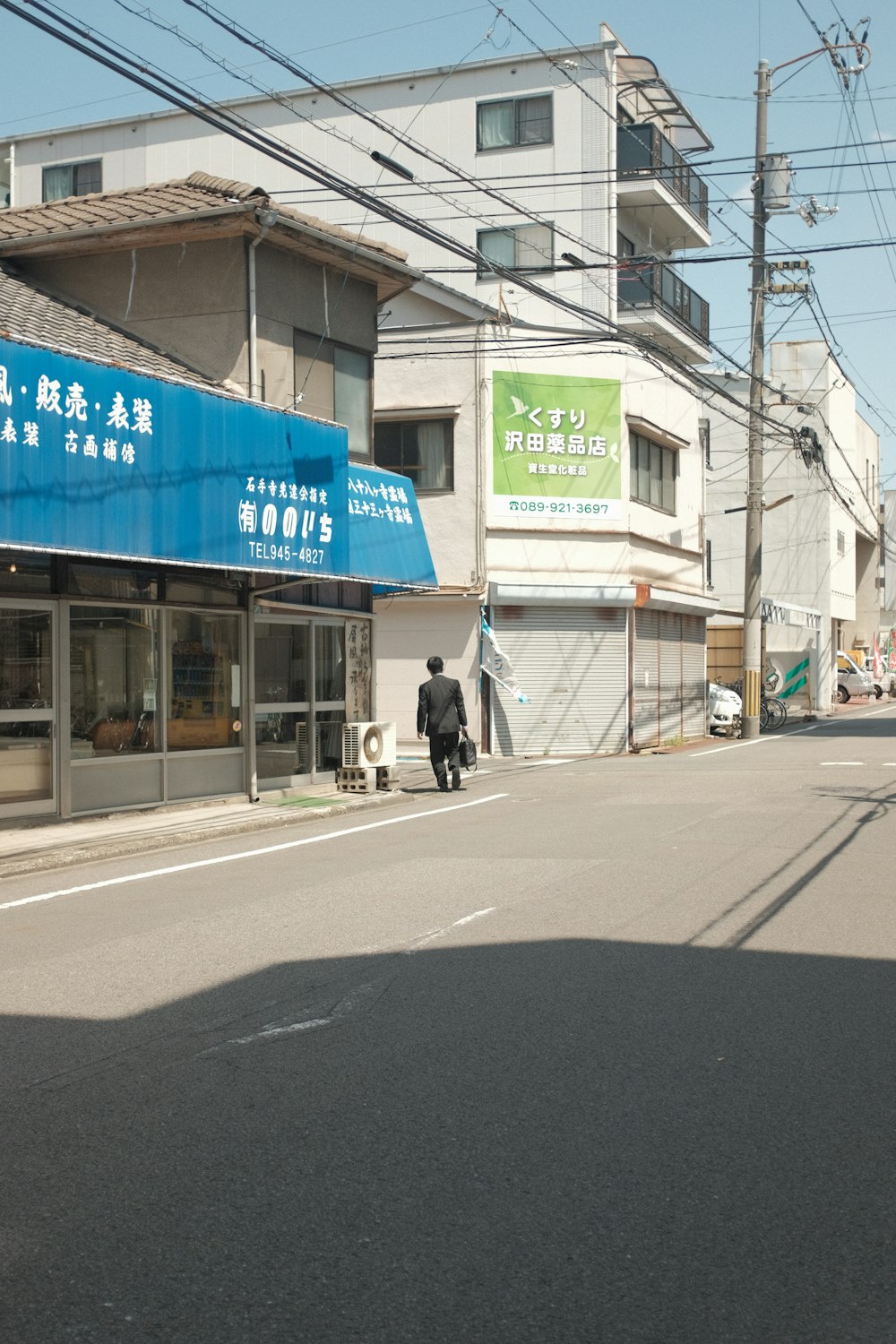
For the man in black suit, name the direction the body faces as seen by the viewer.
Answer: away from the camera

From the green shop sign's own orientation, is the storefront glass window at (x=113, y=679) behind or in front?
in front

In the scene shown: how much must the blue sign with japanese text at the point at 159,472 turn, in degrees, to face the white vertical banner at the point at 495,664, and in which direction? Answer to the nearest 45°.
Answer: approximately 90° to its left

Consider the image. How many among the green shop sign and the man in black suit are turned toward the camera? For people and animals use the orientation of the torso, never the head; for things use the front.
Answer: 1

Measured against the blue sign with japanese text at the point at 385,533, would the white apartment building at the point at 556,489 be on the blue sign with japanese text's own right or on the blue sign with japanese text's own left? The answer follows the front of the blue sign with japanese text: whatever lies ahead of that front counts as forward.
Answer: on the blue sign with japanese text's own left

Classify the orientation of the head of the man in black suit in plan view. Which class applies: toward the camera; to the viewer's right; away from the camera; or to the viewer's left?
away from the camera

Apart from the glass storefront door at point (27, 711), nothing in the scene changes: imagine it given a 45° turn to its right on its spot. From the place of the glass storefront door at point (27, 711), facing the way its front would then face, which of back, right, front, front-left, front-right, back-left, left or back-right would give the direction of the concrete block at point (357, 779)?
back-left

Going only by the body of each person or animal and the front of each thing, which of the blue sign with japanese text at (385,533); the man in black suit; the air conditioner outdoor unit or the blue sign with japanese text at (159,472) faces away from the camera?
the man in black suit

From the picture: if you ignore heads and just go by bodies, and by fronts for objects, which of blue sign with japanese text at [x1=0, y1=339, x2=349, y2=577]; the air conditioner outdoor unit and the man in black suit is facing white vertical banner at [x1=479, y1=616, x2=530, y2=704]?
the man in black suit

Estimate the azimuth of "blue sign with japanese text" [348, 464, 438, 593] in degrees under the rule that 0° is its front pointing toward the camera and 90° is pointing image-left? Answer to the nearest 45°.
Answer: approximately 315°

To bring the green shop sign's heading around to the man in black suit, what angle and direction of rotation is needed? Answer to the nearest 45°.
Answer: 0° — it already faces them

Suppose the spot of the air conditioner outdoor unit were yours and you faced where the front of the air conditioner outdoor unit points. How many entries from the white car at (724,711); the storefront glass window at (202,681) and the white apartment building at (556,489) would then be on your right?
1
